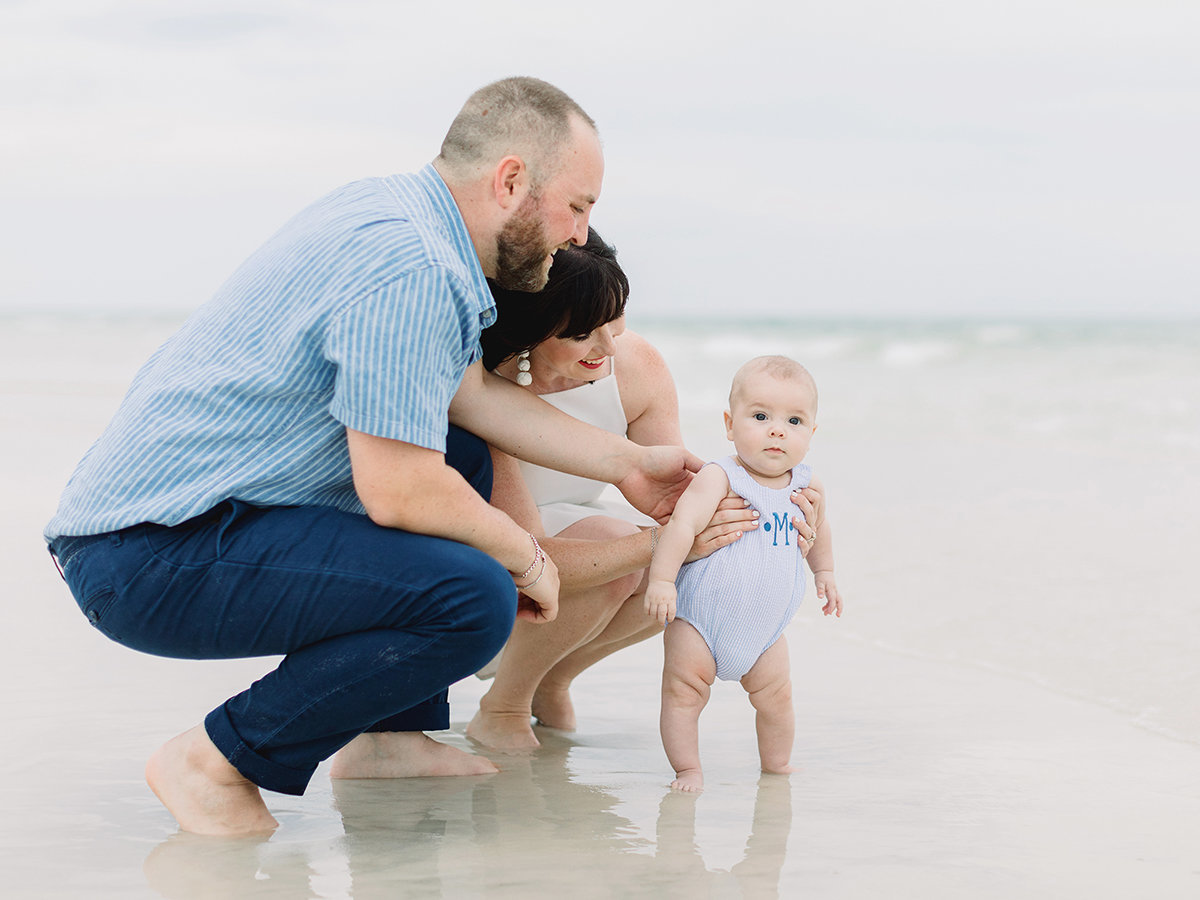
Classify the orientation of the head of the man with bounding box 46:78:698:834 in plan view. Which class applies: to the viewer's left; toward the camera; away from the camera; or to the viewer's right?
to the viewer's right

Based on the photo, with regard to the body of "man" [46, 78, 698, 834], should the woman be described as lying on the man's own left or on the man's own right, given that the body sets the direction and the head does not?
on the man's own left

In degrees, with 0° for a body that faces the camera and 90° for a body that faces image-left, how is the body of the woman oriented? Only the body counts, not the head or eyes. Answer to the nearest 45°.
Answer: approximately 315°

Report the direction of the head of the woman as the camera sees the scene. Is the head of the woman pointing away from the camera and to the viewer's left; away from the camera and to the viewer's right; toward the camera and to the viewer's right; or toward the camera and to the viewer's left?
toward the camera and to the viewer's right

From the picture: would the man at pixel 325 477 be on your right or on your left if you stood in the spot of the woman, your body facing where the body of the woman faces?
on your right

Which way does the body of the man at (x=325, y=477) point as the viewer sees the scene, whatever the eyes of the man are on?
to the viewer's right
